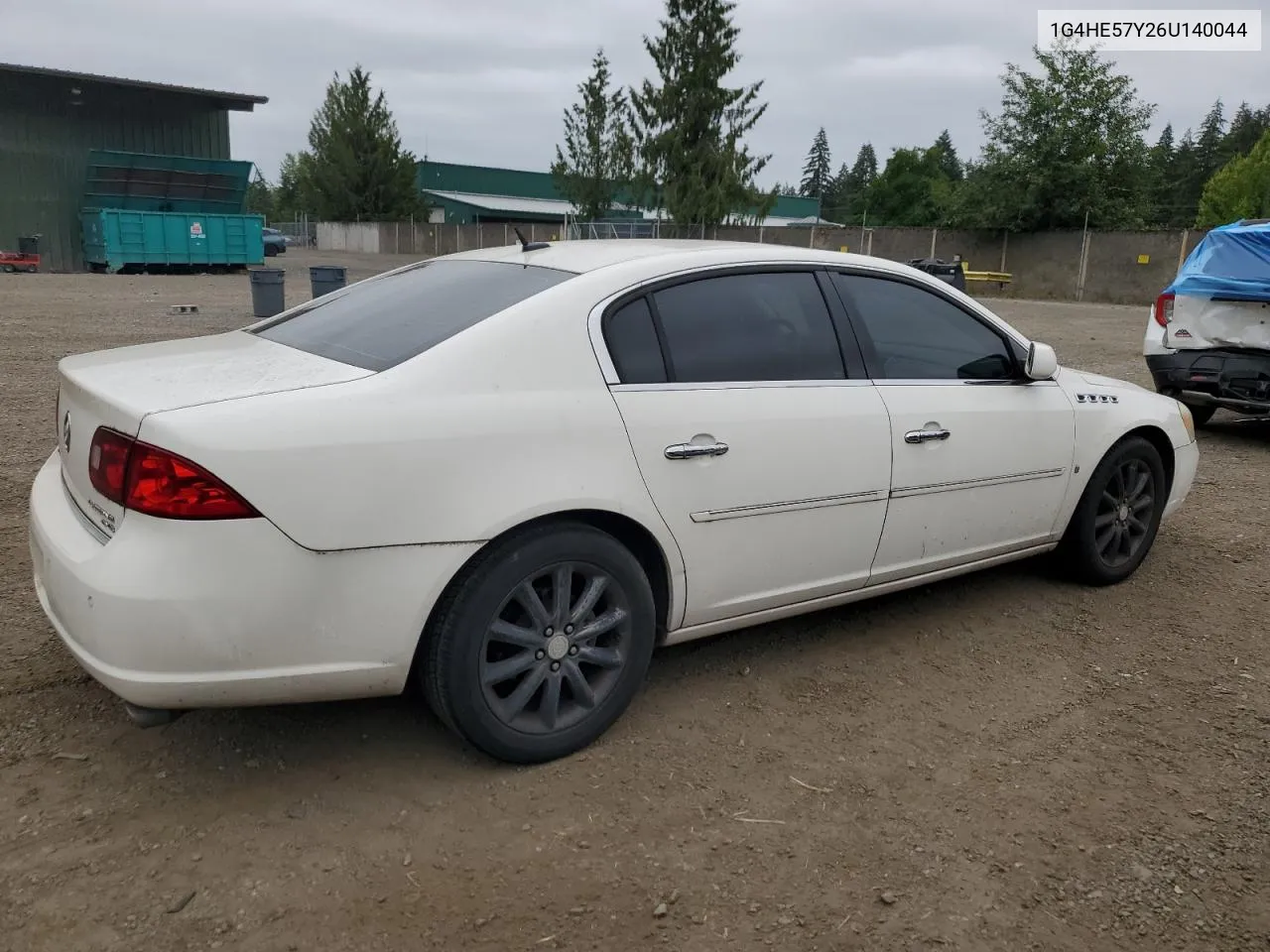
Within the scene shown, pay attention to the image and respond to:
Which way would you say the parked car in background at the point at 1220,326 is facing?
away from the camera

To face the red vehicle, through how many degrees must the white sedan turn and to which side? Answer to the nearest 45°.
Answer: approximately 90° to its left

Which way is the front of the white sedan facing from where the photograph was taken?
facing away from the viewer and to the right of the viewer

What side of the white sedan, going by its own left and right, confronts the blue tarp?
front

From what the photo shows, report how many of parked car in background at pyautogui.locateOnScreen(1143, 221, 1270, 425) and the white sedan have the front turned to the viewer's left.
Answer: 0

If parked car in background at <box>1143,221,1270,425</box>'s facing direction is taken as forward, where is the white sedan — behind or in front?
behind

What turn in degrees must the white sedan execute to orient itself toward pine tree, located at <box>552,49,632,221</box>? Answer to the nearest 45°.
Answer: approximately 45° to its left

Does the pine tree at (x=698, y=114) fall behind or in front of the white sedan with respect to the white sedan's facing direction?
in front

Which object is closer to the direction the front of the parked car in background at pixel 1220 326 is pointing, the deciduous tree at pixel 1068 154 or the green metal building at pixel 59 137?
the deciduous tree

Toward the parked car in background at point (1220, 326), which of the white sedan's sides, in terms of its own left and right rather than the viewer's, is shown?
front

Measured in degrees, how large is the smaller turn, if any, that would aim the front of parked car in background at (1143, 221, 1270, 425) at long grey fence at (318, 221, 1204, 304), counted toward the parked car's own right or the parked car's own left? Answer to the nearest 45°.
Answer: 0° — it already faces it

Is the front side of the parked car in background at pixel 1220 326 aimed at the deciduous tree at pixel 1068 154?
yes

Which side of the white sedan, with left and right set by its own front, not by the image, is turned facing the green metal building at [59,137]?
left
